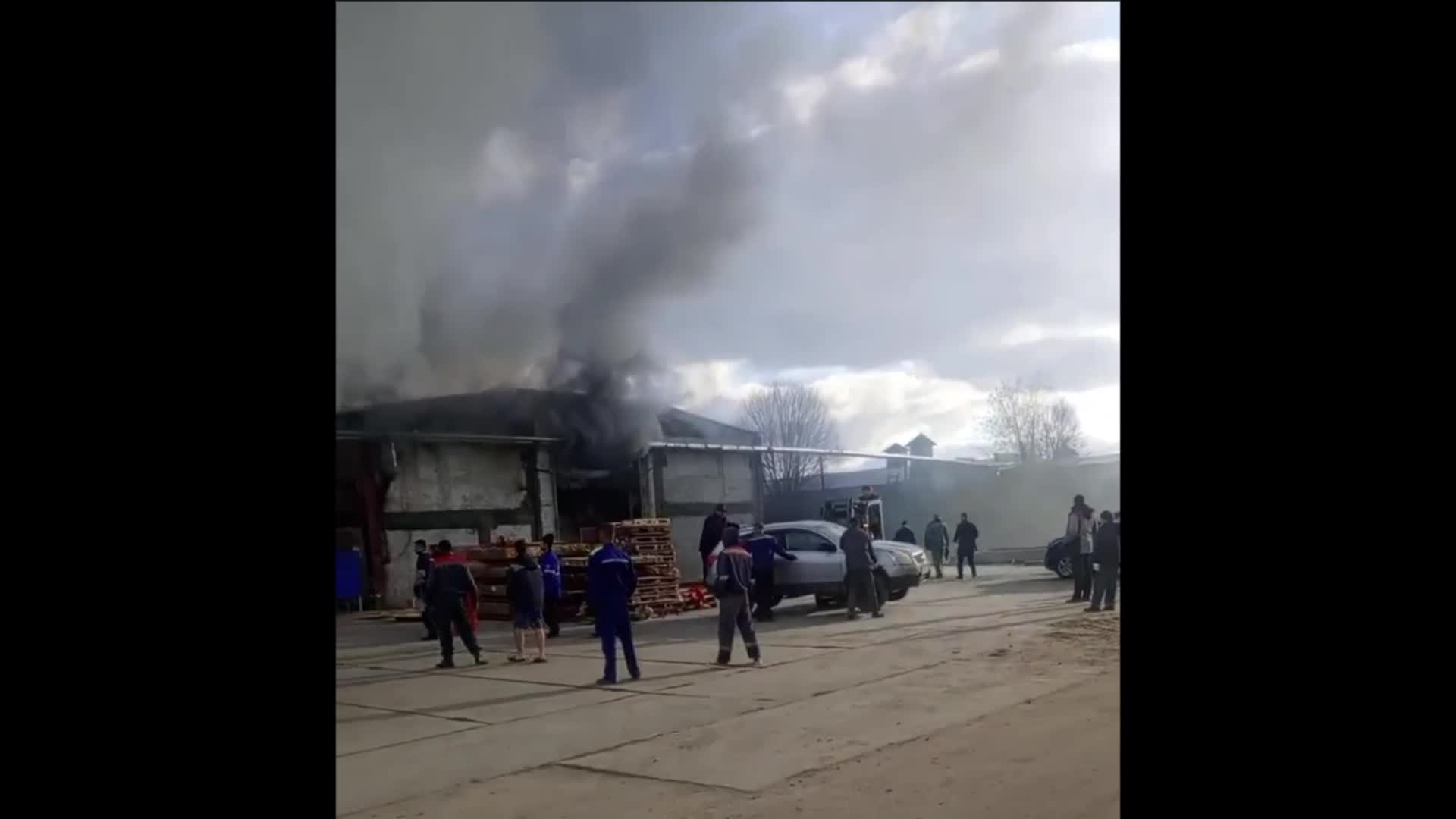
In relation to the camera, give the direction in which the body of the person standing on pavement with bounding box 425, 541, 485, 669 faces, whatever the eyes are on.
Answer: away from the camera

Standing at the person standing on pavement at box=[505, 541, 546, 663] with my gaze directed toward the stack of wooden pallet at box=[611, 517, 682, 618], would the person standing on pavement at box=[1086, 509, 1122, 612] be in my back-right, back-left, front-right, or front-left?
front-right

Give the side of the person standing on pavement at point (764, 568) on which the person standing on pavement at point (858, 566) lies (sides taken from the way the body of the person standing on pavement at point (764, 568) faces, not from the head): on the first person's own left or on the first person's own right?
on the first person's own right

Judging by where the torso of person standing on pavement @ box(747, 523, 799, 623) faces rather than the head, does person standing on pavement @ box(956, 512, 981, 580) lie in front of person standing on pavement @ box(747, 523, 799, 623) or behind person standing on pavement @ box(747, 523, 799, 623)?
in front

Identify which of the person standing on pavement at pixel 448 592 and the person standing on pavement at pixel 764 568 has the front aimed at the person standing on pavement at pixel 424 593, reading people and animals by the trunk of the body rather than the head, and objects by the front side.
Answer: the person standing on pavement at pixel 448 592

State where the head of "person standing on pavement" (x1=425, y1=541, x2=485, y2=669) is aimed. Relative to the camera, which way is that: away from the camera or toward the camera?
away from the camera
